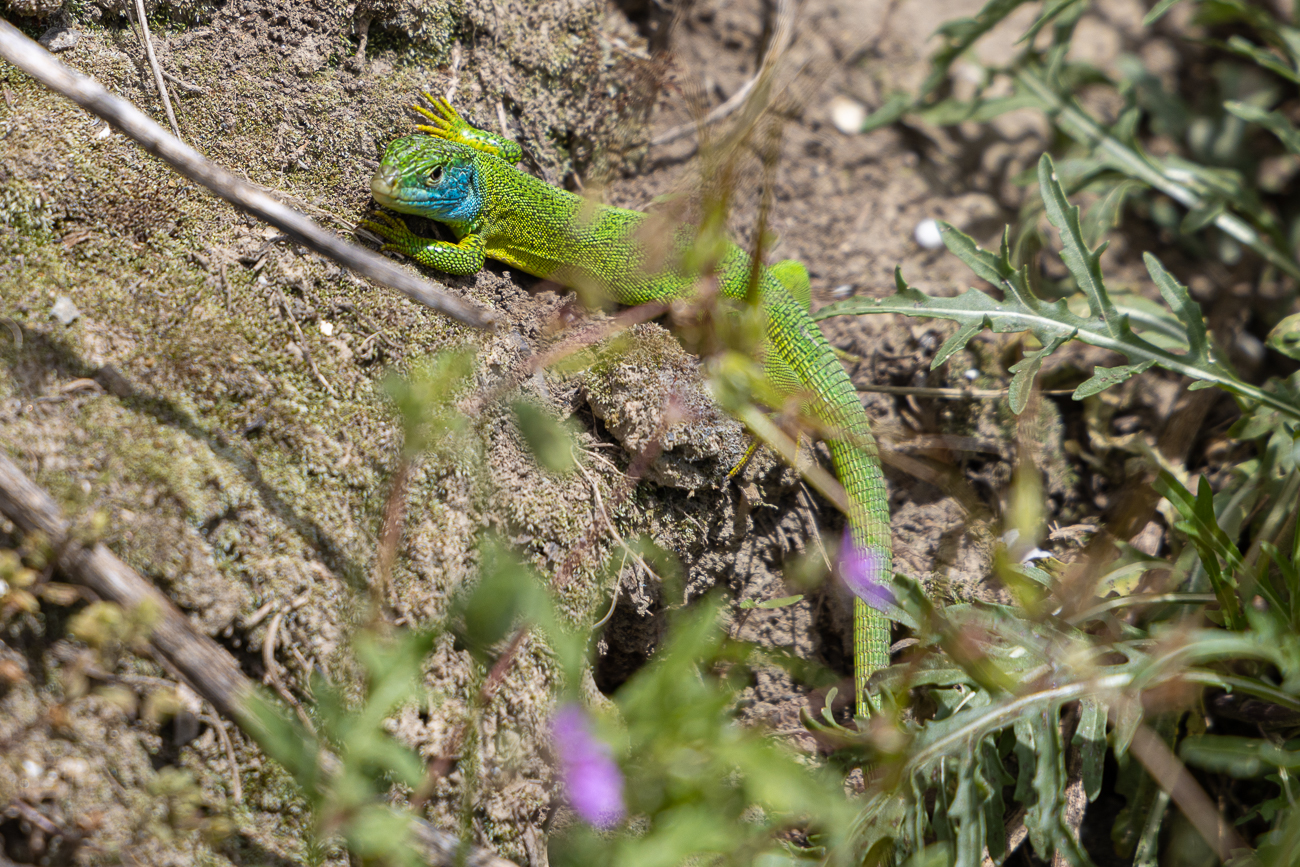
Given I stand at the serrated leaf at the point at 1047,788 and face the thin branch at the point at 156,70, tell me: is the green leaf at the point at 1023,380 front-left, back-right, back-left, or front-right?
front-right

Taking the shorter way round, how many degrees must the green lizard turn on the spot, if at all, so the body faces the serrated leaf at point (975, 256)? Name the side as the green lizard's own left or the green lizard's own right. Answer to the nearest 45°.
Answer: approximately 180°

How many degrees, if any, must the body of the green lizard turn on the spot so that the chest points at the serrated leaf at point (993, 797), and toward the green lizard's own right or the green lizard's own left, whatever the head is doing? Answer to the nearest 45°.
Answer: approximately 135° to the green lizard's own left

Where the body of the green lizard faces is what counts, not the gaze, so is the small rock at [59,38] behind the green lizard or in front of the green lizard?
in front

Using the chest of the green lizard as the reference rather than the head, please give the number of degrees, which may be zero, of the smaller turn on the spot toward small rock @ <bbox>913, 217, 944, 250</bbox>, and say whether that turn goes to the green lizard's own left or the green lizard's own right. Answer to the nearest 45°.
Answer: approximately 135° to the green lizard's own right

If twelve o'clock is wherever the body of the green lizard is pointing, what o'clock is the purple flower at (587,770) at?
The purple flower is roughly at 9 o'clock from the green lizard.

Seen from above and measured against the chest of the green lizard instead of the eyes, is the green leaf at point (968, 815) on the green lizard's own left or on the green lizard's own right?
on the green lizard's own left

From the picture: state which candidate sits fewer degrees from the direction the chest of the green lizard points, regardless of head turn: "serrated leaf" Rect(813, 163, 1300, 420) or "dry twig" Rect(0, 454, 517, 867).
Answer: the dry twig

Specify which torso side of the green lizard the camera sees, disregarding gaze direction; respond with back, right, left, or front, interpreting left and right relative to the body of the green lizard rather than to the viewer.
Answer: left

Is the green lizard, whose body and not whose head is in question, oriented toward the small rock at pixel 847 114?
no

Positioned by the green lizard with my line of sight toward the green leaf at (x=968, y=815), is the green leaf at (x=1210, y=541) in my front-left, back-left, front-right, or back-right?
front-left

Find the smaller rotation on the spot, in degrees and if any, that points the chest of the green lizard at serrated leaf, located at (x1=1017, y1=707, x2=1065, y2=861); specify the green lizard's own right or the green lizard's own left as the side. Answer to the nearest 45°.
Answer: approximately 135° to the green lizard's own left

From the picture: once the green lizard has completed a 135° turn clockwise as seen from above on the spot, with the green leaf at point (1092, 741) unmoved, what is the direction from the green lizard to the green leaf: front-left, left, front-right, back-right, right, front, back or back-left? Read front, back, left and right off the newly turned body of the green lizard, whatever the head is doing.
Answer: right

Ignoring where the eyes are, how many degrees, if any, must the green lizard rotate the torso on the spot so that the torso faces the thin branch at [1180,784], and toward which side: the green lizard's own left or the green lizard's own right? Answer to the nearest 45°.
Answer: approximately 135° to the green lizard's own left

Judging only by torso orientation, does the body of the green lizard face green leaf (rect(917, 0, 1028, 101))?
no
